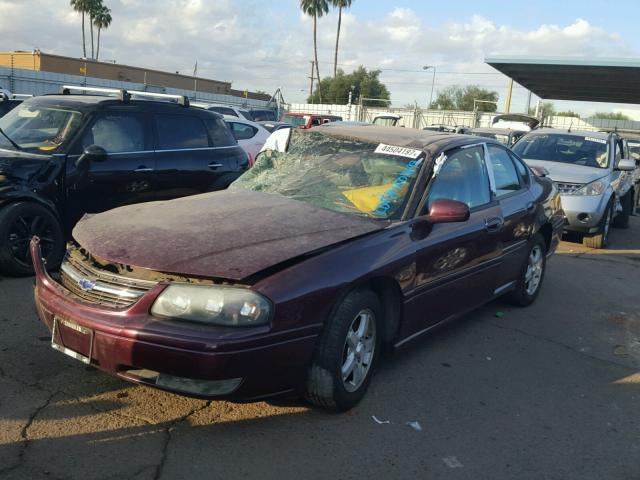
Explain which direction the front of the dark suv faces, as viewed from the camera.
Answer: facing the viewer and to the left of the viewer

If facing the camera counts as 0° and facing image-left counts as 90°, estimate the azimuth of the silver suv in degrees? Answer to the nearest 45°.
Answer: approximately 45°

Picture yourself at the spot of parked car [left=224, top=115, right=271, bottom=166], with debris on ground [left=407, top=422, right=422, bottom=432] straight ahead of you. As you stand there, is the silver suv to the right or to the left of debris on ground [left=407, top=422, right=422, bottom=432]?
left

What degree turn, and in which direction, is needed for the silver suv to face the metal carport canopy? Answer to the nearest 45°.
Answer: approximately 135° to its right

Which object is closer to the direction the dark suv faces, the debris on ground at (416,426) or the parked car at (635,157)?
the debris on ground

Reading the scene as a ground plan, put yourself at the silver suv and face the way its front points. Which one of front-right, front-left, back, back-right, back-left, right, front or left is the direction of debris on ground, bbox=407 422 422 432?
front-left

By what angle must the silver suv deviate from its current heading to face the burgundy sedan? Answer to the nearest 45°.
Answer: approximately 45° to its left

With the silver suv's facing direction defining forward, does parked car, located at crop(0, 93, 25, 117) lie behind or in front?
in front

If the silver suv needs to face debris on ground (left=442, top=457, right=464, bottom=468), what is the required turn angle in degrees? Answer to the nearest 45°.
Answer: approximately 45° to its left

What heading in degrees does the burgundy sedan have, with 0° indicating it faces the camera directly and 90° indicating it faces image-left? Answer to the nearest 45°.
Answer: approximately 45°
